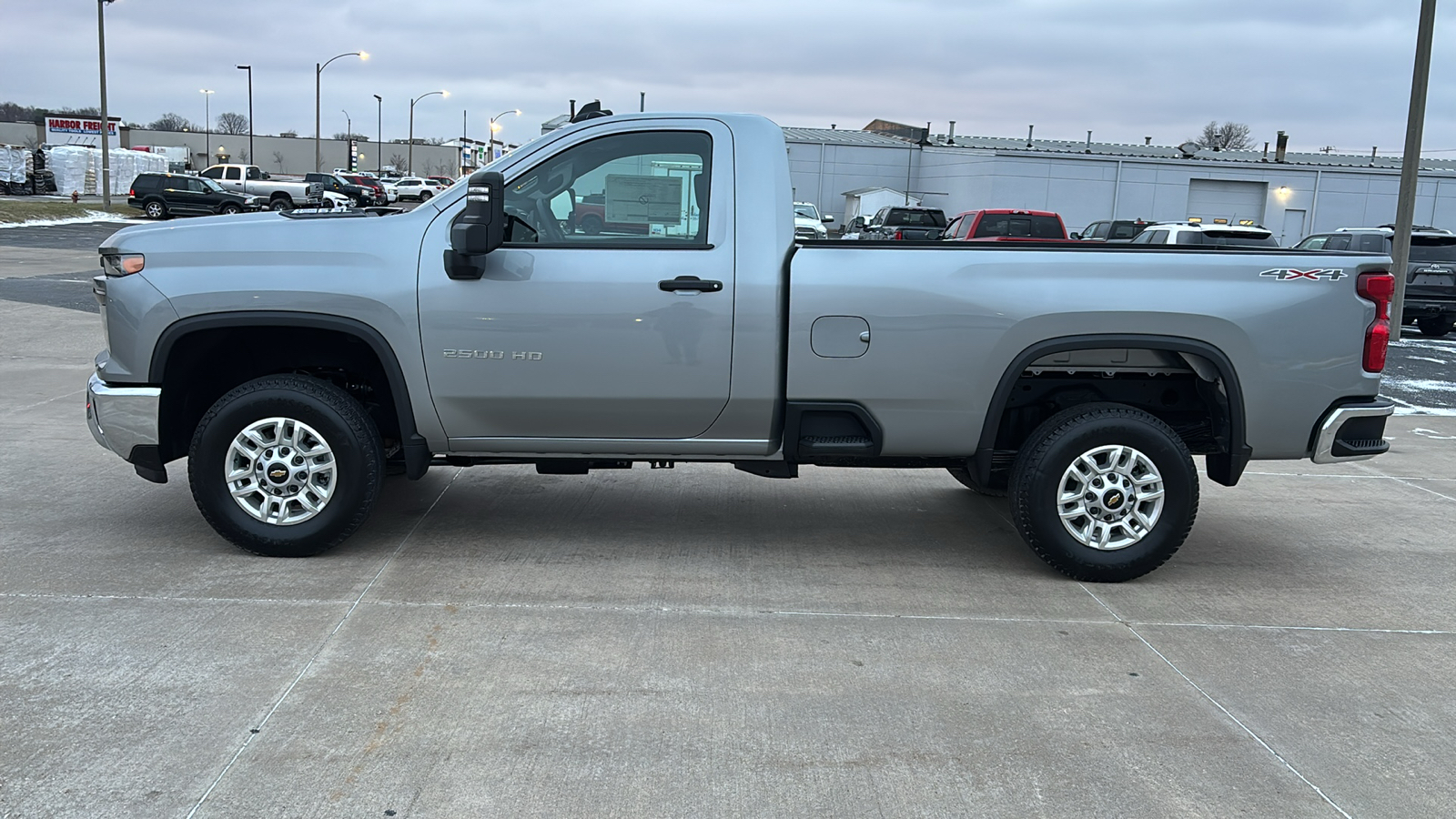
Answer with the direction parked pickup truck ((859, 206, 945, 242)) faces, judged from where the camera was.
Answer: facing away from the viewer and to the left of the viewer

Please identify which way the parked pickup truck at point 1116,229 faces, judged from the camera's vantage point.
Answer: facing away from the viewer and to the left of the viewer

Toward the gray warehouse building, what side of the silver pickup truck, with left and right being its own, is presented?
right

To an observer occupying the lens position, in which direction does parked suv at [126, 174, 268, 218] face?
facing to the right of the viewer

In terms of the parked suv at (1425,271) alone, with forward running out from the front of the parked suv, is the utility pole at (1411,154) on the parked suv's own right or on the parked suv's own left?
on the parked suv's own left

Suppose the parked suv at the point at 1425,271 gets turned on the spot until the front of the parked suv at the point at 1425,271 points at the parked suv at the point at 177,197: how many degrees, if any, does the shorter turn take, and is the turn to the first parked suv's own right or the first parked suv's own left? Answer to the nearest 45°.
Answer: approximately 45° to the first parked suv's own left

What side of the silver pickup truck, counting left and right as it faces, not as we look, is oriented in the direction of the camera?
left

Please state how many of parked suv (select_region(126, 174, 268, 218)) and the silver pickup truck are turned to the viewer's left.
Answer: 1

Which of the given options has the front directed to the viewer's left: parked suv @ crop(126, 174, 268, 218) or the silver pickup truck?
the silver pickup truck

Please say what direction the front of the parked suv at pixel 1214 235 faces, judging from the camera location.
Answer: facing away from the viewer and to the left of the viewer

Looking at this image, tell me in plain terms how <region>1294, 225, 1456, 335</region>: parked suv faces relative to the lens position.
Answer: facing away from the viewer and to the left of the viewer
